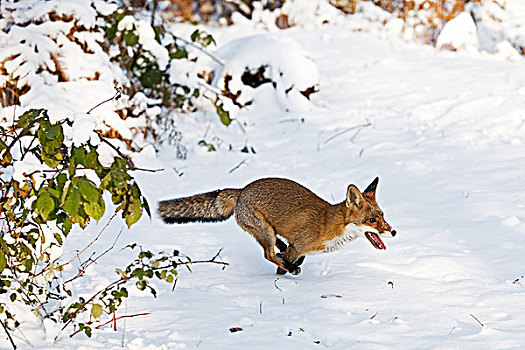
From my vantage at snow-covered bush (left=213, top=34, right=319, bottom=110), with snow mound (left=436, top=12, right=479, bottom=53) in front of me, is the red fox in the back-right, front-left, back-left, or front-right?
back-right

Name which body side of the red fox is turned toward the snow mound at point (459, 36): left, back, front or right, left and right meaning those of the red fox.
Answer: left

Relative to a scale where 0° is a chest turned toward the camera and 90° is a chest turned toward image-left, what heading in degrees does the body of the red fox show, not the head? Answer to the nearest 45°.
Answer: approximately 270°

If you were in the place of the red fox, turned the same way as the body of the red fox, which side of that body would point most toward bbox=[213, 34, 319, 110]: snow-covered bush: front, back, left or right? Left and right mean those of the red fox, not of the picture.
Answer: left

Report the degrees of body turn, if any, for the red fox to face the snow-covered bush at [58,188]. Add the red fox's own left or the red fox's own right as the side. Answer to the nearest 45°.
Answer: approximately 135° to the red fox's own right

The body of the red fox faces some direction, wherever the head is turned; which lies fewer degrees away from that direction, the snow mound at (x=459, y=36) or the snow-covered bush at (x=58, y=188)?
the snow mound
